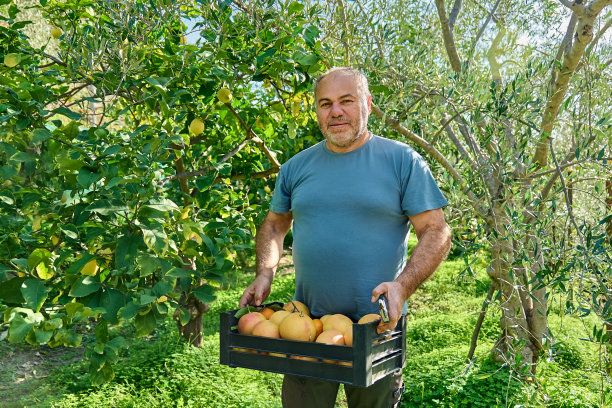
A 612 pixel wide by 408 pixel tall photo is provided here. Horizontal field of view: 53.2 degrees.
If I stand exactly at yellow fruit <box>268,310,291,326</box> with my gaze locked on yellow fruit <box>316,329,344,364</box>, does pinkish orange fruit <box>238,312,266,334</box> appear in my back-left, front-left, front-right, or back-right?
back-right

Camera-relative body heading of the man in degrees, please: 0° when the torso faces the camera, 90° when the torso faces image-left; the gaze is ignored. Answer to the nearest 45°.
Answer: approximately 45°
